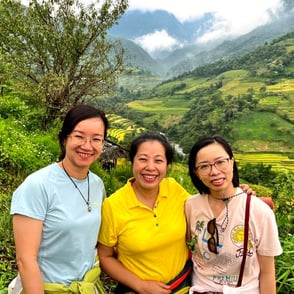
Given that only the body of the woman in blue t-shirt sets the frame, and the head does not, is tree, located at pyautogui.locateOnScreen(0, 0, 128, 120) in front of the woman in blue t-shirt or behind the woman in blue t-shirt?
behind

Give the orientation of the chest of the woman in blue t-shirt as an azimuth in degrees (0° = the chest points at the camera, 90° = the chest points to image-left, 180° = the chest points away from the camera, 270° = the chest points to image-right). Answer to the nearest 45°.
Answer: approximately 315°
